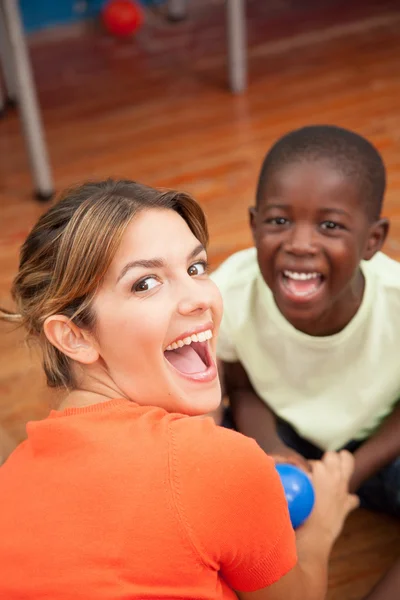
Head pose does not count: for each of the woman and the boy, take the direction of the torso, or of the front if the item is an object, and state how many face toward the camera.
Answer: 1

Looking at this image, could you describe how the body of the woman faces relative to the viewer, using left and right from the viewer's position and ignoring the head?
facing away from the viewer and to the right of the viewer

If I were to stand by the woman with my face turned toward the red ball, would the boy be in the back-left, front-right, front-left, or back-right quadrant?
front-right

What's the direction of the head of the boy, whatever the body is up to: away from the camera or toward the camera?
toward the camera

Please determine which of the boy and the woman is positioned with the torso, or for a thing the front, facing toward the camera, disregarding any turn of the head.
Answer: the boy

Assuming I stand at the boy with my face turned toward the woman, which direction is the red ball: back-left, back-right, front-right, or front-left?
back-right

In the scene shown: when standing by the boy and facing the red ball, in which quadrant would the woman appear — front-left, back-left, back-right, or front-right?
back-left

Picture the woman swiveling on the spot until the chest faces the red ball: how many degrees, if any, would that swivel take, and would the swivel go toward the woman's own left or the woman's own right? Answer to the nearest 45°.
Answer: approximately 45° to the woman's own left

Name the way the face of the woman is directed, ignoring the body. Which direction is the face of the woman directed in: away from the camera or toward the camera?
toward the camera

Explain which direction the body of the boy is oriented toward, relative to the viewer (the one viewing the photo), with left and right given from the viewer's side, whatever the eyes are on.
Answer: facing the viewer
